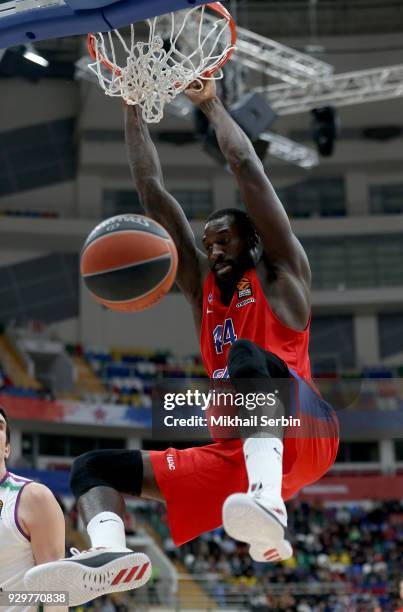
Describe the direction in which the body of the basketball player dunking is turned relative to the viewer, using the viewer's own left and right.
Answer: facing the viewer and to the left of the viewer

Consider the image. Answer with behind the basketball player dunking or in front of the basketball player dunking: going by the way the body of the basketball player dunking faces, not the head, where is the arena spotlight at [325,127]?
behind

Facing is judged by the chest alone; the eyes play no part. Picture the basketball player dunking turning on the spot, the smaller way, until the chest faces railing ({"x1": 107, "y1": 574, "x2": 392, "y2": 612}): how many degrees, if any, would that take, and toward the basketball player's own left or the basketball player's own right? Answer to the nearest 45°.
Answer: approximately 135° to the basketball player's own right

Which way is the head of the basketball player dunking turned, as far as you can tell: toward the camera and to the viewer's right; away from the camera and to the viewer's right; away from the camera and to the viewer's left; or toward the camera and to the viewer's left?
toward the camera and to the viewer's left
